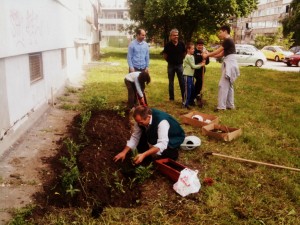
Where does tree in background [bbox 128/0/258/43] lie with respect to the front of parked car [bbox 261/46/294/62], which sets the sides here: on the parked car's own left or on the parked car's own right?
on the parked car's own right

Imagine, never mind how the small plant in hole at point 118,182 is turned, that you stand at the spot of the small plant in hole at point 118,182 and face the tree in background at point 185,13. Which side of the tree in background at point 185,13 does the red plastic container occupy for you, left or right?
right

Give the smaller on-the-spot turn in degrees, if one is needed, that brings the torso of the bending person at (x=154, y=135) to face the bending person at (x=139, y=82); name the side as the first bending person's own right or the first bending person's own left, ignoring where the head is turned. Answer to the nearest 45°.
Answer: approximately 135° to the first bending person's own right
